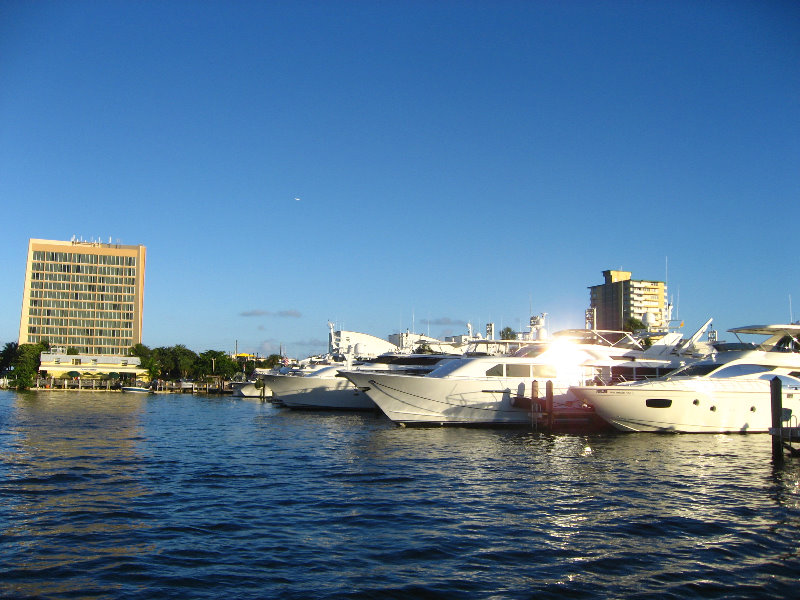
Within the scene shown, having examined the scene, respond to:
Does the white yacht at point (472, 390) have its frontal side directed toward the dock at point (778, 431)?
no

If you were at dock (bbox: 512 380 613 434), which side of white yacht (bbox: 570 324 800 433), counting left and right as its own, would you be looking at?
front

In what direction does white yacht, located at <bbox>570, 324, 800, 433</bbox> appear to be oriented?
to the viewer's left

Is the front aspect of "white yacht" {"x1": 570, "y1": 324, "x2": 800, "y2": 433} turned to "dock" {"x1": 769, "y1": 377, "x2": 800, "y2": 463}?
no

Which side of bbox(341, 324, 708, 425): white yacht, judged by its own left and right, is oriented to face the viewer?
left

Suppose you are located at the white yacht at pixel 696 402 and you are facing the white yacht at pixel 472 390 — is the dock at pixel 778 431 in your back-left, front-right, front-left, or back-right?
back-left

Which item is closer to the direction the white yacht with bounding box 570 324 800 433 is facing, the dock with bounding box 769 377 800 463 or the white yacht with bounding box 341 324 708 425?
the white yacht

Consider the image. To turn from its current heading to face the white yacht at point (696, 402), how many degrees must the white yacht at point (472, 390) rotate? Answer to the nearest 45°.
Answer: approximately 180°

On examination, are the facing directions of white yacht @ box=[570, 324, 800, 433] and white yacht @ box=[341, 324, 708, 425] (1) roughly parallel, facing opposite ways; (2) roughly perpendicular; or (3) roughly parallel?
roughly parallel

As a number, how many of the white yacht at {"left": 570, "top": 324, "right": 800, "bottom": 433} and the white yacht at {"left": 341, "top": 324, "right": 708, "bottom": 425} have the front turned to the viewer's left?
2

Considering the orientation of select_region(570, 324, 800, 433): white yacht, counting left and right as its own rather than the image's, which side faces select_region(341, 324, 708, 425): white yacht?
front

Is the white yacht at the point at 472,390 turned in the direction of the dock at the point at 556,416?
no
